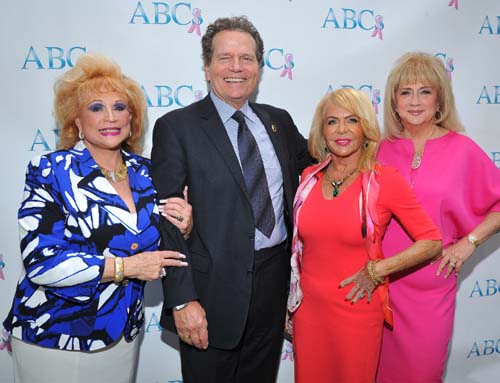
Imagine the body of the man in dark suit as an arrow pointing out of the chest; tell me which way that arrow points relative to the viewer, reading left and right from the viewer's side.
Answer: facing the viewer and to the right of the viewer

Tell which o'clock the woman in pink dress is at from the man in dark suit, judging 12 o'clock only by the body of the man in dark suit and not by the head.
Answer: The woman in pink dress is roughly at 10 o'clock from the man in dark suit.

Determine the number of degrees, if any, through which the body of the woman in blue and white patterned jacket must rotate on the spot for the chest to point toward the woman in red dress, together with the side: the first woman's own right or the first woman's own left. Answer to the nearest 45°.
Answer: approximately 45° to the first woman's own left

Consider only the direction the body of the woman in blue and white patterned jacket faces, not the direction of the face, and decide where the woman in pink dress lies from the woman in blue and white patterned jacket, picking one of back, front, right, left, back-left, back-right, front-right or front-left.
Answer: front-left

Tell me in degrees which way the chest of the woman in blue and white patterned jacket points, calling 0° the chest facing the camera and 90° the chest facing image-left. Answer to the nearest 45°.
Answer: approximately 315°

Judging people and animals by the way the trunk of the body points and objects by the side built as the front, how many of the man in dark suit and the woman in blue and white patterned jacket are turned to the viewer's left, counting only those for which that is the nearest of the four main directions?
0
